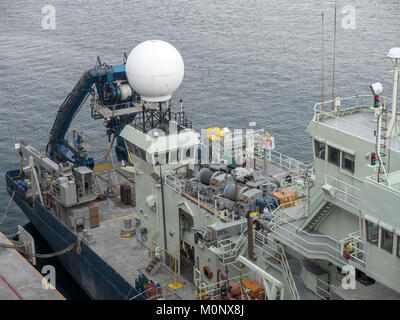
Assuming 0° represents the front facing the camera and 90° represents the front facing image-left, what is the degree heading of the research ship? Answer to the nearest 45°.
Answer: approximately 315°
